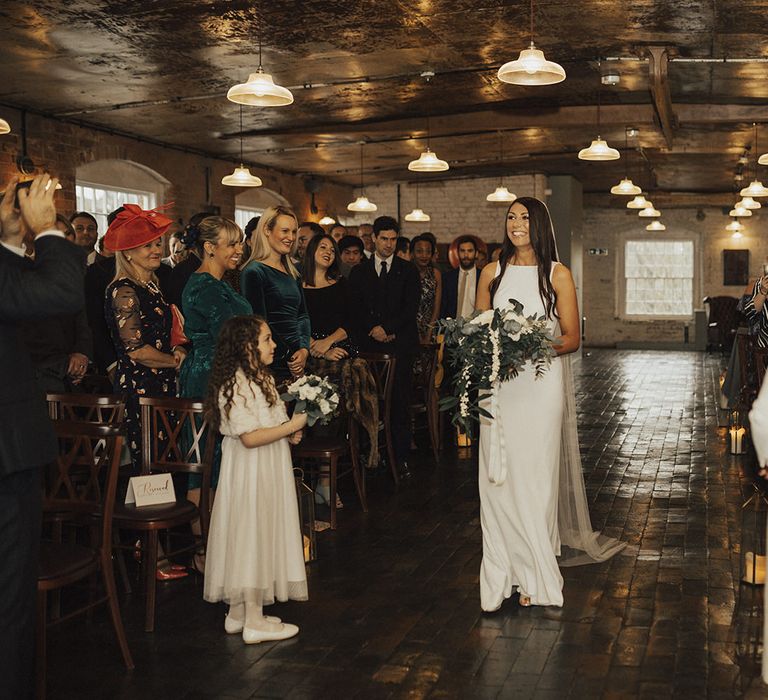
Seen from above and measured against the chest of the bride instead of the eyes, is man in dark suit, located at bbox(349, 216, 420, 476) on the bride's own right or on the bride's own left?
on the bride's own right

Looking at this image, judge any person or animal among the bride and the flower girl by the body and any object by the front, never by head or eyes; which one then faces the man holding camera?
the bride

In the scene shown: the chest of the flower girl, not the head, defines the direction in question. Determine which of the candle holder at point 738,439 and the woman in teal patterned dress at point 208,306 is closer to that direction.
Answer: the candle holder

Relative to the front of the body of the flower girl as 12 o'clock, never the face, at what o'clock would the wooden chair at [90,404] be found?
The wooden chair is roughly at 7 o'clock from the flower girl.

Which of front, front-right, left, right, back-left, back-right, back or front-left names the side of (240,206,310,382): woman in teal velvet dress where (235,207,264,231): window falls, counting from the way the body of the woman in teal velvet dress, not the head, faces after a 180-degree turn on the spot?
front-right

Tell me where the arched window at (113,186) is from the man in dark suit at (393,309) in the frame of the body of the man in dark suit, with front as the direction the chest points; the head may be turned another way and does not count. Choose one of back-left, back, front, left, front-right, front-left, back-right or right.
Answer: back-right

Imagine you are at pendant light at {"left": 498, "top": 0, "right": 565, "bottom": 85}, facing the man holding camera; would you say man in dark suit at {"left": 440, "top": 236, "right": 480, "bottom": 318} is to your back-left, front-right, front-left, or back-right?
back-right

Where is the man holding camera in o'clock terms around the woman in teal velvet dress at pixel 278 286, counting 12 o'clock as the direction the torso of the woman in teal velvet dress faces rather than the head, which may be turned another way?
The man holding camera is roughly at 2 o'clock from the woman in teal velvet dress.

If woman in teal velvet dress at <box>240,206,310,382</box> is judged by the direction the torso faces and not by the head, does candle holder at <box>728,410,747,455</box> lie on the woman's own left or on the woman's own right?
on the woman's own left

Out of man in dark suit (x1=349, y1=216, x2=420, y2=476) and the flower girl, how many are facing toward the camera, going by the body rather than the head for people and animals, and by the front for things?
1

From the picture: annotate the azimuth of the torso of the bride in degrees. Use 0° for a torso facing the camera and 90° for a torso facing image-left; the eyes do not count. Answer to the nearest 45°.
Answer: approximately 45°

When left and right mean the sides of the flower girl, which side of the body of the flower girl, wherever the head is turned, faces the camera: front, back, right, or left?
right
